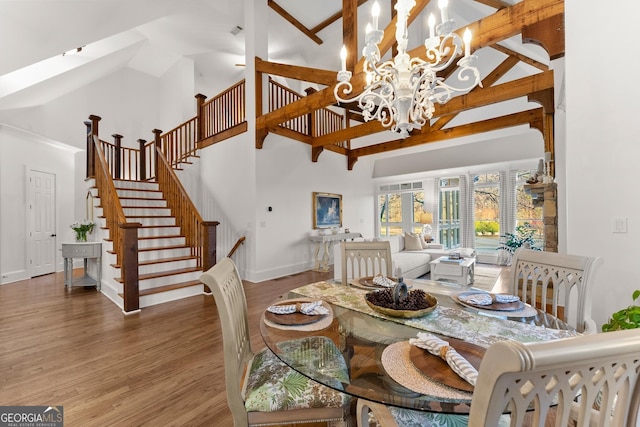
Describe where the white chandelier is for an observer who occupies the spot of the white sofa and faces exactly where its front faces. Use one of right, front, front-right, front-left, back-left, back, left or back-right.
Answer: front-right

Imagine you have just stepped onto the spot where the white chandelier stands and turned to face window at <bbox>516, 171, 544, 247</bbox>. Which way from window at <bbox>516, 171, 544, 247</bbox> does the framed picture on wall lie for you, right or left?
left

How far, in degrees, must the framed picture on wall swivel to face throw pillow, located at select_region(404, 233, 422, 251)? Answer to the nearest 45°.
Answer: approximately 45° to its left

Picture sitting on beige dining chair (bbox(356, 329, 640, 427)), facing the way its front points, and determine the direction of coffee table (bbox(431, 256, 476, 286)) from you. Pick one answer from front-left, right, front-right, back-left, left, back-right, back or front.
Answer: front-right

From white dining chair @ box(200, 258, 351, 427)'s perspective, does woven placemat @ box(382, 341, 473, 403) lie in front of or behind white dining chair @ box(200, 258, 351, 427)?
in front

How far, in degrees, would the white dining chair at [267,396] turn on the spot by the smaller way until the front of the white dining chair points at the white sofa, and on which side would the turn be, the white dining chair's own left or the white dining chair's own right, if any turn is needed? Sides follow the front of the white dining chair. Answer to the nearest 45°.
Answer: approximately 45° to the white dining chair's own left

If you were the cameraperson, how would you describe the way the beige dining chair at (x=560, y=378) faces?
facing away from the viewer and to the left of the viewer

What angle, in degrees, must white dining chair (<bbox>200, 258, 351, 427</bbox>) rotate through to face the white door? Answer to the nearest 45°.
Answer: approximately 135° to its left

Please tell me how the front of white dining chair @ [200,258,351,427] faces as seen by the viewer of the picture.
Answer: facing to the right of the viewer

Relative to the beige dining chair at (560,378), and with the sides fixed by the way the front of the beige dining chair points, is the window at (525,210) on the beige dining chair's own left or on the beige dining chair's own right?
on the beige dining chair's own right

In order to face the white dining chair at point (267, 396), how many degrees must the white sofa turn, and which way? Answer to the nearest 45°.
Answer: approximately 45° to its right

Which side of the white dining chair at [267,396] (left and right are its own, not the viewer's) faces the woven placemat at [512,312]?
front

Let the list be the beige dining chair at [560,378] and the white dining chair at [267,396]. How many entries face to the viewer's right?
1
